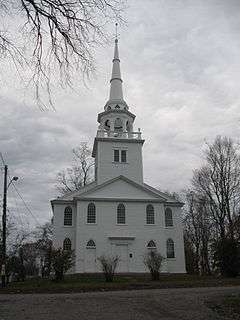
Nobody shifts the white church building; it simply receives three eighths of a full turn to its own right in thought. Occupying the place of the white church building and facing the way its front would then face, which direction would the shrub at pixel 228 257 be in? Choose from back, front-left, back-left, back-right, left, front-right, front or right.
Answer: back

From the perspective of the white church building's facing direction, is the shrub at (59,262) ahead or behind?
ahead

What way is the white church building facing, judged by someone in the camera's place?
facing the viewer
